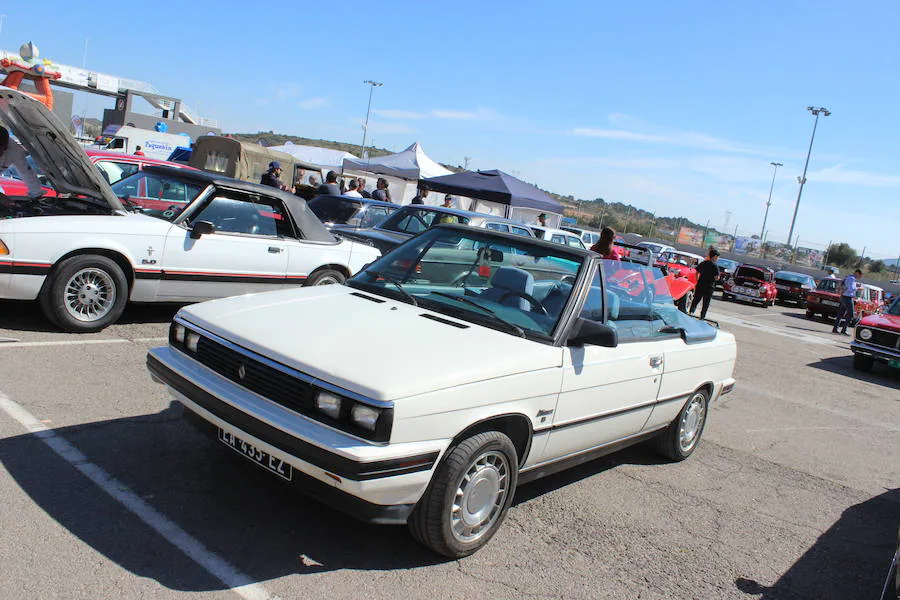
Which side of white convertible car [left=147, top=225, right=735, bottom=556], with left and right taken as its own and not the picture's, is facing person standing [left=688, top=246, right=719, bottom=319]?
back

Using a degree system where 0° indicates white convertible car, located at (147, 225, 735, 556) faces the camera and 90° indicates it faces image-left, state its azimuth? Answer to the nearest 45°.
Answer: approximately 45°

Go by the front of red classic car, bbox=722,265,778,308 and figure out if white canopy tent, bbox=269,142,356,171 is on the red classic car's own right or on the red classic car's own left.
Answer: on the red classic car's own right

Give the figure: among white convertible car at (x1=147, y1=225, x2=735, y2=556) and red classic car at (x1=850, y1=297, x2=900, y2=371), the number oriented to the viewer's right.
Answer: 0

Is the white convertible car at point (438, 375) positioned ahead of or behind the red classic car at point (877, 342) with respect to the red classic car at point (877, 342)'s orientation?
ahead

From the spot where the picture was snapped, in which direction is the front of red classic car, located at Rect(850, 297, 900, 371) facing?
facing the viewer and to the left of the viewer

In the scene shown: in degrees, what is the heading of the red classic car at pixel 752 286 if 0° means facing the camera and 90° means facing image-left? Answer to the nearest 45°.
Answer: approximately 45°

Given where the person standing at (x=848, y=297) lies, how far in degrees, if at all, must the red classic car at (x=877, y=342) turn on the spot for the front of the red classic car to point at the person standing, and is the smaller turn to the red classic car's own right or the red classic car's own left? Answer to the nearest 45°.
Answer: approximately 135° to the red classic car's own right

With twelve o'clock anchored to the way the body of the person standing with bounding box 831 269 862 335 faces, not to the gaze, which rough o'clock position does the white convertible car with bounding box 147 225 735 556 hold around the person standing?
The white convertible car is roughly at 3 o'clock from the person standing.

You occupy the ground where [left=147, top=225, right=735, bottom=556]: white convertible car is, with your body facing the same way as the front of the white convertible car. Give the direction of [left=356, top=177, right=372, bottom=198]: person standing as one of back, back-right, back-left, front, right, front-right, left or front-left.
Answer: back-right
